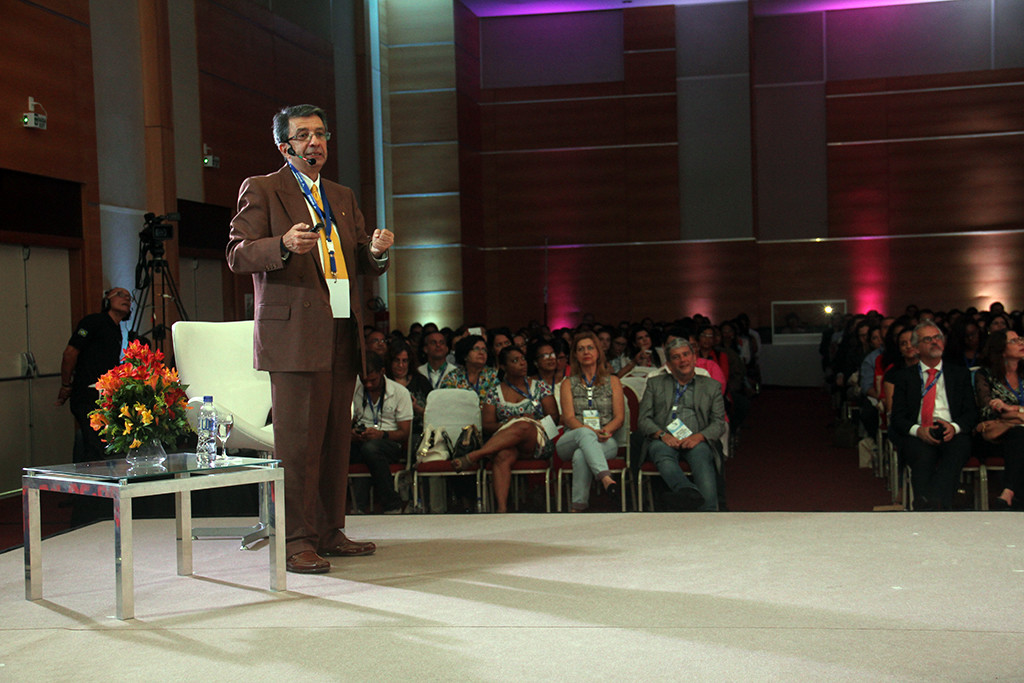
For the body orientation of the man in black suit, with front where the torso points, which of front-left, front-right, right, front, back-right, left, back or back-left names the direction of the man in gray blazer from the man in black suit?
right

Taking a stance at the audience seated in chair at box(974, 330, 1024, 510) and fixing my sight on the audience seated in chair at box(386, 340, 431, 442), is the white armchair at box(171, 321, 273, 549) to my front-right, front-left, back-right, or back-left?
front-left

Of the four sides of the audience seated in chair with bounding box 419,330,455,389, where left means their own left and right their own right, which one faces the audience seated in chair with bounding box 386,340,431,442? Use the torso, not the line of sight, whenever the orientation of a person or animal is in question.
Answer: front

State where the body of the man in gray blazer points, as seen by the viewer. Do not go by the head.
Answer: toward the camera

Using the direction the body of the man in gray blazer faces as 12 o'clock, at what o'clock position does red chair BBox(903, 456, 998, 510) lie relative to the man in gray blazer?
The red chair is roughly at 9 o'clock from the man in gray blazer.

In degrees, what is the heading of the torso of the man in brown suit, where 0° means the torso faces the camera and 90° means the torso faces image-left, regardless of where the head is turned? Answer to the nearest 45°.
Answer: approximately 315°

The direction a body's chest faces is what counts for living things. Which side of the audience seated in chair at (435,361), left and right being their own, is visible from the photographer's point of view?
front

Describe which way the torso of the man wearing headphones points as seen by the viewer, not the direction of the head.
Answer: to the viewer's right

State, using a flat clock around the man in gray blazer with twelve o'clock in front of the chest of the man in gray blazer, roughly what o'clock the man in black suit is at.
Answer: The man in black suit is roughly at 9 o'clock from the man in gray blazer.

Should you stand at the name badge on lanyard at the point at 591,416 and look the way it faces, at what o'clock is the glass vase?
The glass vase is roughly at 1 o'clock from the name badge on lanyard.

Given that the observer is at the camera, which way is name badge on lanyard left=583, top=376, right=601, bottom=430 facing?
facing the viewer
